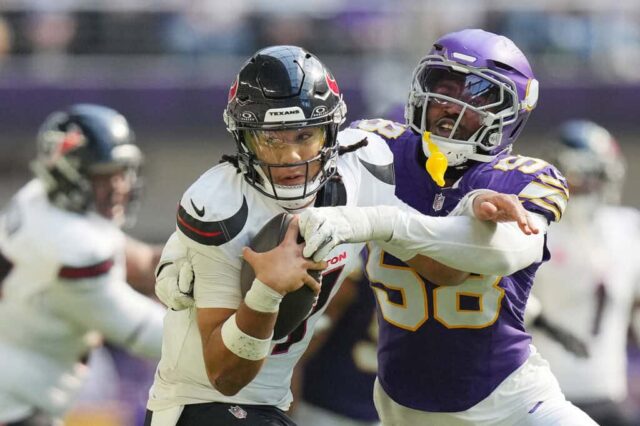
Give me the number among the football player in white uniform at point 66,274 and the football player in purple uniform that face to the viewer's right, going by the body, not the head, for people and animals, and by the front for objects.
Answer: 1

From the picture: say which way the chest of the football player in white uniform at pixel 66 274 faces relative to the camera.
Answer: to the viewer's right

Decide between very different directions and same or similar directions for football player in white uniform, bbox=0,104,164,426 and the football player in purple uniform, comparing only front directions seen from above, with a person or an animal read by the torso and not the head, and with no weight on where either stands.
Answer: very different directions

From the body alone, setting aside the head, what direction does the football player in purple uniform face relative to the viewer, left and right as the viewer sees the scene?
facing the viewer and to the left of the viewer

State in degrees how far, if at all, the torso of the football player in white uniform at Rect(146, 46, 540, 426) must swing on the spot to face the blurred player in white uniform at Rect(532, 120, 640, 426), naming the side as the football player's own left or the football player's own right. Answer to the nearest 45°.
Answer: approximately 90° to the football player's own left

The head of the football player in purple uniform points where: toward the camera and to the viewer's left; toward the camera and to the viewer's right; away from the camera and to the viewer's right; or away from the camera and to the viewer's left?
toward the camera and to the viewer's left

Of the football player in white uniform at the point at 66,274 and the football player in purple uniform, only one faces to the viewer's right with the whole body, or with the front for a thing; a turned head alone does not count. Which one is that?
the football player in white uniform

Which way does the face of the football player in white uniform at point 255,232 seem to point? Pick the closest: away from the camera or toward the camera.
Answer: toward the camera

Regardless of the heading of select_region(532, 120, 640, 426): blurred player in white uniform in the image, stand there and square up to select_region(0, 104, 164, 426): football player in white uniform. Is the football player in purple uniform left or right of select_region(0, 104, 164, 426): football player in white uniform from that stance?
left

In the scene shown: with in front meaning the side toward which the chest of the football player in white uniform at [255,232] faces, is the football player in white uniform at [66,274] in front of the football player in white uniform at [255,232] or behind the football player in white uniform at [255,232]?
behind

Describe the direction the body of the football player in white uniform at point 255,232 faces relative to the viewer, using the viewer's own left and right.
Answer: facing the viewer and to the right of the viewer

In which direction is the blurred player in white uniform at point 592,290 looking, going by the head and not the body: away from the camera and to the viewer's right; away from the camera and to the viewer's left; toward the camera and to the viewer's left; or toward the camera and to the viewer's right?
toward the camera and to the viewer's left

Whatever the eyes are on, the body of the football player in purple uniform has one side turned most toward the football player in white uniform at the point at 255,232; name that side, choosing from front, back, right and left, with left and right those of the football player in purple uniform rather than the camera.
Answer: front

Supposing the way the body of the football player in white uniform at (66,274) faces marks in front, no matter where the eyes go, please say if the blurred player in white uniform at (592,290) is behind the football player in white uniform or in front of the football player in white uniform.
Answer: in front
